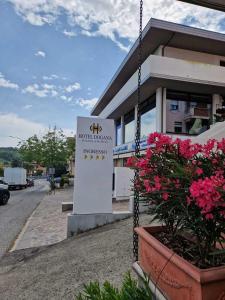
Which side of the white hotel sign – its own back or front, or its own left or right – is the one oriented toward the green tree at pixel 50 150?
back

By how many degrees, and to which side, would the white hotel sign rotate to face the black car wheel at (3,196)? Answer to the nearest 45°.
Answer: approximately 135° to its right

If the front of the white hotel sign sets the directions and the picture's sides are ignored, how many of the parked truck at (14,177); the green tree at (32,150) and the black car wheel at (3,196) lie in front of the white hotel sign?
0

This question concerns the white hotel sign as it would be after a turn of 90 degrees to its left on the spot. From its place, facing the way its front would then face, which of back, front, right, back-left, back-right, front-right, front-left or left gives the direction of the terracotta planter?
right

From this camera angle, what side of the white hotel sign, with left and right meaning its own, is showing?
front

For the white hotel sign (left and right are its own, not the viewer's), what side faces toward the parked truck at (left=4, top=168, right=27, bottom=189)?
back

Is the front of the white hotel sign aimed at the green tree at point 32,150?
no
